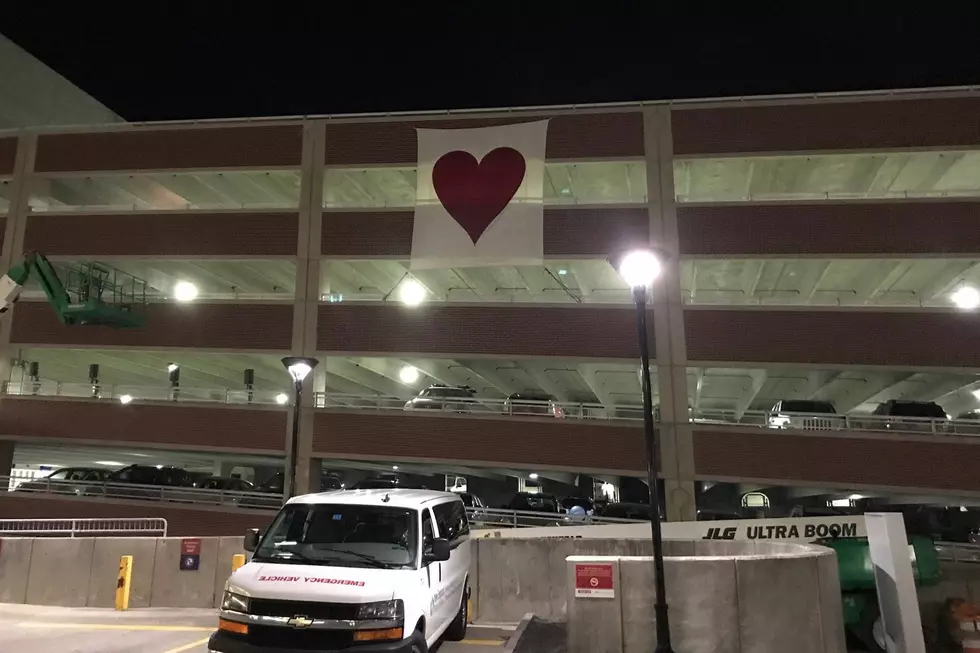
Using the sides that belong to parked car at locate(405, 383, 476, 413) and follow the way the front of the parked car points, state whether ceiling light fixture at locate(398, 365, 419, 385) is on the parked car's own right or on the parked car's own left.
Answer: on the parked car's own right

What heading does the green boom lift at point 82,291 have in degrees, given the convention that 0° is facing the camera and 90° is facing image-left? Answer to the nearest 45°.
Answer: approximately 270°

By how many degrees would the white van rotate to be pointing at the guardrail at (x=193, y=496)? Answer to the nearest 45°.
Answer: approximately 135° to its right

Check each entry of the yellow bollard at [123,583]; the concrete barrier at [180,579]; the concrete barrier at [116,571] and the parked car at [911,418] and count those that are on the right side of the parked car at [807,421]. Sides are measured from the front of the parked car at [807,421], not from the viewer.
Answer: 3

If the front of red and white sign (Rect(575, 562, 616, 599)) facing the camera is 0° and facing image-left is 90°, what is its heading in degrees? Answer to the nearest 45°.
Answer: approximately 0°

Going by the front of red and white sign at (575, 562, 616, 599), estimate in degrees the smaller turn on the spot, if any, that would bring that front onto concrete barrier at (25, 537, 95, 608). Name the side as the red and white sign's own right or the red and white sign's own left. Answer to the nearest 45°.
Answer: approximately 90° to the red and white sign's own right
